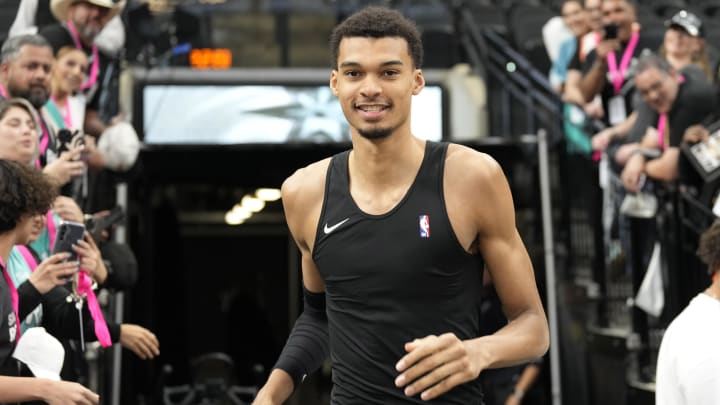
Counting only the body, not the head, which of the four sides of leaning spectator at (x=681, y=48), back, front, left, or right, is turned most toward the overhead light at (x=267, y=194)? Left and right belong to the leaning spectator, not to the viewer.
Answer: right

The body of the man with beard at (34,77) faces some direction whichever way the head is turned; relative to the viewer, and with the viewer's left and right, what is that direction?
facing the viewer and to the right of the viewer

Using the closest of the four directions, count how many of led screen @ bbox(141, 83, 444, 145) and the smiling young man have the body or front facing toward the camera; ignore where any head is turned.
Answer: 2

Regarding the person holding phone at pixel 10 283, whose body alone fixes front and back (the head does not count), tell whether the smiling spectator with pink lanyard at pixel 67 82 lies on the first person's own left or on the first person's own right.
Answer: on the first person's own left

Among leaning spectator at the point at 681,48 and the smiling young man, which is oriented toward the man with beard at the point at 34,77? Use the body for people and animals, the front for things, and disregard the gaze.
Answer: the leaning spectator

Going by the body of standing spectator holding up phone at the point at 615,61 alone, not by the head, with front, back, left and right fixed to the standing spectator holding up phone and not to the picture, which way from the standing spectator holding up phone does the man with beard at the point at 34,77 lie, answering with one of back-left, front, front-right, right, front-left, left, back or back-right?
front

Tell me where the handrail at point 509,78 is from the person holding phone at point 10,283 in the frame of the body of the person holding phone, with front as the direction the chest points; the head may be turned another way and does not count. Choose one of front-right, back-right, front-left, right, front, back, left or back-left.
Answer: front-left

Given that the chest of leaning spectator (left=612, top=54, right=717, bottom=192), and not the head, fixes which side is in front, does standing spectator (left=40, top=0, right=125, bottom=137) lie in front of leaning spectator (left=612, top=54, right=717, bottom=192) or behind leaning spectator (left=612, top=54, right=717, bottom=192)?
in front

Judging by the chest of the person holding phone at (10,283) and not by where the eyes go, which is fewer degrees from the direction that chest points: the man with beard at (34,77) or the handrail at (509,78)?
the handrail

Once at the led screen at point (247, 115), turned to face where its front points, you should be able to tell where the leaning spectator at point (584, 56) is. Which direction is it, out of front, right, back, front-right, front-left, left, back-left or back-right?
front-left

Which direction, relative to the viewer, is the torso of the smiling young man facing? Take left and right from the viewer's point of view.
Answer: facing the viewer

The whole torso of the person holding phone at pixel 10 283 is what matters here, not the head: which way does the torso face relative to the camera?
to the viewer's right
